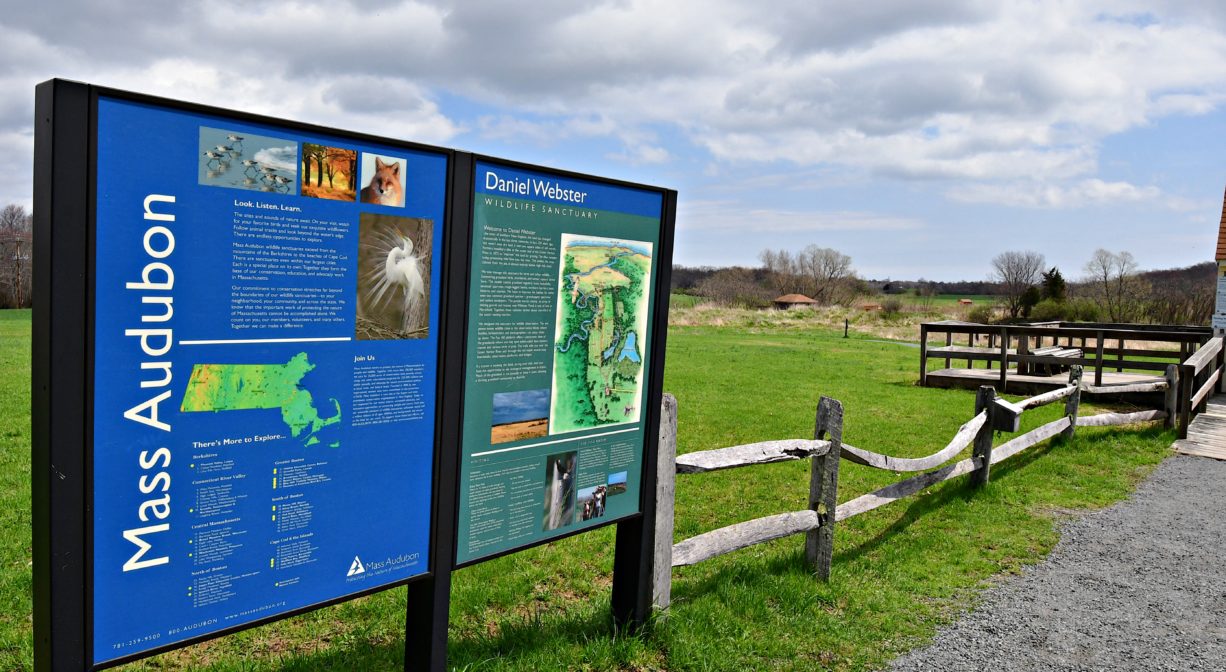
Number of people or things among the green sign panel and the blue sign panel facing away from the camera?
0

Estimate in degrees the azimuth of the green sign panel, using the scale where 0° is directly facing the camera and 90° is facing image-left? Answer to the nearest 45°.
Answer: approximately 315°

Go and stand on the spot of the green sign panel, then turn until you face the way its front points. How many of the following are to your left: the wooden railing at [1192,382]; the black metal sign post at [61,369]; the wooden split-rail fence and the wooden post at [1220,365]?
3

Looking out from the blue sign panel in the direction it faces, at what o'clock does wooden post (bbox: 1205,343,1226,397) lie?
The wooden post is roughly at 10 o'clock from the blue sign panel.

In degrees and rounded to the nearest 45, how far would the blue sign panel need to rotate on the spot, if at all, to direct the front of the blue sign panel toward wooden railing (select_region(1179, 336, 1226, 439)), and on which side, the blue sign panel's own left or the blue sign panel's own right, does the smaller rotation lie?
approximately 45° to the blue sign panel's own left

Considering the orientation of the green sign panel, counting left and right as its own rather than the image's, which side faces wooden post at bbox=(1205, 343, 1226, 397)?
left

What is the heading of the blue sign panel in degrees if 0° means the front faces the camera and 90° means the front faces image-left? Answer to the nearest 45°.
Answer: approximately 315°

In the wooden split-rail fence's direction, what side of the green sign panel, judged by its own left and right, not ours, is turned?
left

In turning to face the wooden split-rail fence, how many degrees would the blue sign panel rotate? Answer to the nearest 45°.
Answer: approximately 45° to its left

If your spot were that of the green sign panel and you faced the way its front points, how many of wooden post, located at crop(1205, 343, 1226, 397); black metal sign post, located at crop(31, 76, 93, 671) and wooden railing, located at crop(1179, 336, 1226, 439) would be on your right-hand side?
1

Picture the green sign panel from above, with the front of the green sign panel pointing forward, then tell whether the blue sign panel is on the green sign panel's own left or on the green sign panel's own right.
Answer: on the green sign panel's own right
